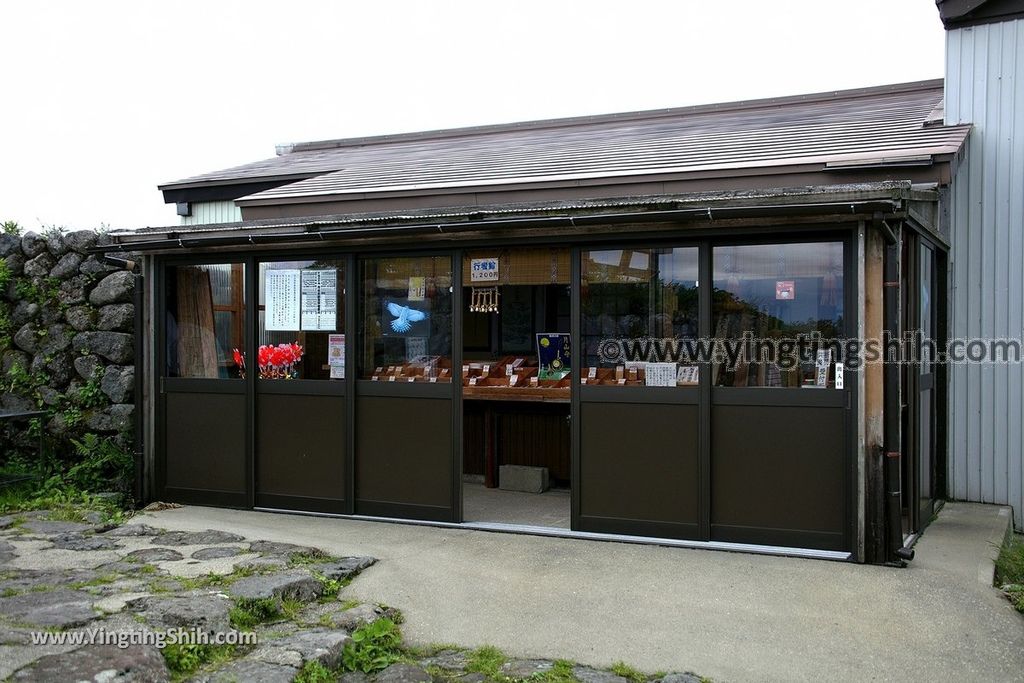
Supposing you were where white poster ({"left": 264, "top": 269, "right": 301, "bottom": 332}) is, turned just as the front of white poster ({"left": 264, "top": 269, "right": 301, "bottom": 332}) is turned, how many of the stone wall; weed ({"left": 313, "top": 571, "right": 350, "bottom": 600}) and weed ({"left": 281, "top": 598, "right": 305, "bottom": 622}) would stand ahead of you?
2

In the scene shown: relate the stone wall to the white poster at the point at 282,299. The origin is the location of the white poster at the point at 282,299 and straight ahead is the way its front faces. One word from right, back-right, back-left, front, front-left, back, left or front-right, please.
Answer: back-right

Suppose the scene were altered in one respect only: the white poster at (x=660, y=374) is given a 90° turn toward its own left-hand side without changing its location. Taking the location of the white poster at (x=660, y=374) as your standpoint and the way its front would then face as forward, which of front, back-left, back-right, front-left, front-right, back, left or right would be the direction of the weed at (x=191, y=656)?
back-right

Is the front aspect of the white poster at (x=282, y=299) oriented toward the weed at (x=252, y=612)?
yes

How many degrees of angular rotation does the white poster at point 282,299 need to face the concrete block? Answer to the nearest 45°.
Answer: approximately 90° to its left

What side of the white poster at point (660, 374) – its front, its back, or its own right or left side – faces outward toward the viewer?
front

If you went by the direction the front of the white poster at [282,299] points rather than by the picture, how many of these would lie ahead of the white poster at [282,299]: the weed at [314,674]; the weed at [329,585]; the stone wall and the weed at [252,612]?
3

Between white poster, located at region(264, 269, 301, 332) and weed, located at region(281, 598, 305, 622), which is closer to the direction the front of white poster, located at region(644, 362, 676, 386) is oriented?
the weed

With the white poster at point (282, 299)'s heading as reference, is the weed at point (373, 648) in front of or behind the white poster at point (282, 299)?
in front

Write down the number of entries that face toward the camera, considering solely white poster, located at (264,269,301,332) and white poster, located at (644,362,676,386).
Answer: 2

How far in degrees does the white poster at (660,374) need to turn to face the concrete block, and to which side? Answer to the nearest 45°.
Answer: approximately 135° to its right

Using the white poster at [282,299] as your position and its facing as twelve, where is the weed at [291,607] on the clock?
The weed is roughly at 12 o'clock from the white poster.

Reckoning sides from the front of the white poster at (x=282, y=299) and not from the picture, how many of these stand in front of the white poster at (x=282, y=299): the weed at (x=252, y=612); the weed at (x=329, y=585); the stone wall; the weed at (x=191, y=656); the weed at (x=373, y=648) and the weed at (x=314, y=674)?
5

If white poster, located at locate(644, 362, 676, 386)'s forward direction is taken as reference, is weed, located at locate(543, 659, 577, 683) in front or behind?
in front

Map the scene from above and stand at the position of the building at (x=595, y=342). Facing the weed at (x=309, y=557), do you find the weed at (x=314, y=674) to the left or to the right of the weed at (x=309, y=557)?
left
